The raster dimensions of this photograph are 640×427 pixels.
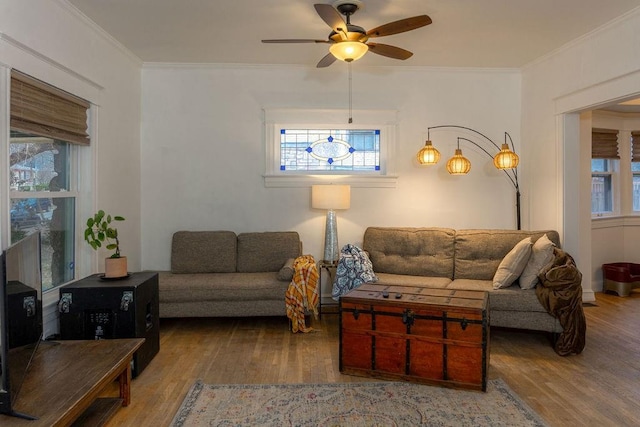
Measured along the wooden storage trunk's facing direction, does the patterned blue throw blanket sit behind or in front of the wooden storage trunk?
behind

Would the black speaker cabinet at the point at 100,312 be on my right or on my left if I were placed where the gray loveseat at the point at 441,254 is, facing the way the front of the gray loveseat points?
on my right

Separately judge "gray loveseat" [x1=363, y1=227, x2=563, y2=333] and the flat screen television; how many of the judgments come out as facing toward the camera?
1

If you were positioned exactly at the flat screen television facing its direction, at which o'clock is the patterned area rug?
The patterned area rug is roughly at 12 o'clock from the flat screen television.

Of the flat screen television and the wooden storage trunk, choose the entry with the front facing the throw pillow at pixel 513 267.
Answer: the flat screen television

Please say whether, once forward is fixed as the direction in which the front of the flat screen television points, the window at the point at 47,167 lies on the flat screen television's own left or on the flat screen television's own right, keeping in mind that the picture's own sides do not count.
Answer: on the flat screen television's own left

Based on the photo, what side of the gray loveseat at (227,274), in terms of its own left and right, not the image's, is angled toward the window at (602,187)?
left

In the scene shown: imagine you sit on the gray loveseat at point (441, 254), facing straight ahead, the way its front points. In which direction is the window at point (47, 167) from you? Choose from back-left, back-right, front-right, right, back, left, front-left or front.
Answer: front-right

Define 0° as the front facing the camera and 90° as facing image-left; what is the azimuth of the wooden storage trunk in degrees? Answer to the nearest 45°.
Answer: approximately 0°

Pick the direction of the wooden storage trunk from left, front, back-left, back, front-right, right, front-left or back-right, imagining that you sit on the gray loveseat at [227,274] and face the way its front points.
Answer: front-left

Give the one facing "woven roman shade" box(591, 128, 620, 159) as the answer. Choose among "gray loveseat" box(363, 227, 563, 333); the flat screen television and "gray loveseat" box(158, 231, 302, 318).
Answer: the flat screen television

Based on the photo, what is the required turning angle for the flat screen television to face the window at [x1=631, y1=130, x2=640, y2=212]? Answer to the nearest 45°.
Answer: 0° — it already faces it

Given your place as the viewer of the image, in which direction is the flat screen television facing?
facing to the right of the viewer

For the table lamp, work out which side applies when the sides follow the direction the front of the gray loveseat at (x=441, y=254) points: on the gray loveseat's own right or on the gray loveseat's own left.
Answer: on the gray loveseat's own right
